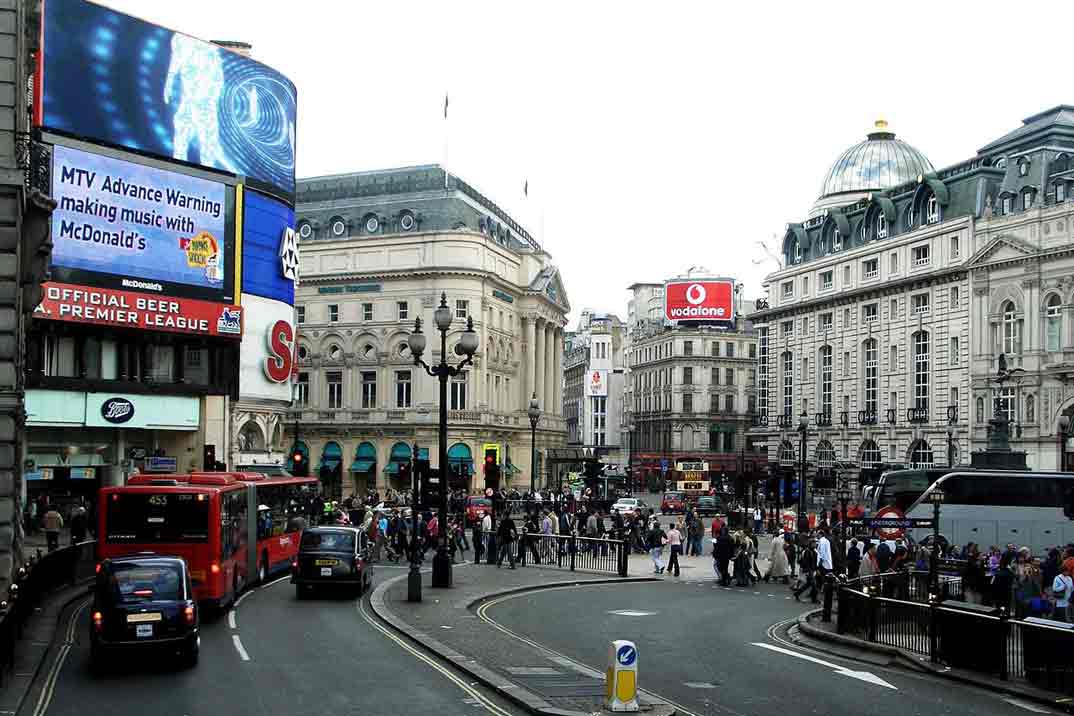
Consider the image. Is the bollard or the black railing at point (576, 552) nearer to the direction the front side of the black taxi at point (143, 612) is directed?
the black railing

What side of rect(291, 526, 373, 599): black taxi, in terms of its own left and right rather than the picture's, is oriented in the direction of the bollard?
back

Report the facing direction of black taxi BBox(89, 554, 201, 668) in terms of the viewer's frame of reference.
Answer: facing away from the viewer

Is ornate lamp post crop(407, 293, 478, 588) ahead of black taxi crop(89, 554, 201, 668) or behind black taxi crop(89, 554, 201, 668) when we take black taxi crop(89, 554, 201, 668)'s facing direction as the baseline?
ahead

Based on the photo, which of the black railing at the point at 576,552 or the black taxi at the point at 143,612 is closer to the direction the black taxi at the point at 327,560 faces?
the black railing

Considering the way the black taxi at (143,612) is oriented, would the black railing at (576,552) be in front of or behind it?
in front

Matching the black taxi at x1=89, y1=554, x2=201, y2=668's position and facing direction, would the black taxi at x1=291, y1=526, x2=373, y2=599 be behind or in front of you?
in front

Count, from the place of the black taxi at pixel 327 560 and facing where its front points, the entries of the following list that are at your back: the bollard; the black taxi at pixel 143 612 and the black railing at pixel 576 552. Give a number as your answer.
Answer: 2

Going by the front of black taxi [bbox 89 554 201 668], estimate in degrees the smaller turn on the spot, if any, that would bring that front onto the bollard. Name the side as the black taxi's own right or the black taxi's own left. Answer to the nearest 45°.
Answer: approximately 135° to the black taxi's own right

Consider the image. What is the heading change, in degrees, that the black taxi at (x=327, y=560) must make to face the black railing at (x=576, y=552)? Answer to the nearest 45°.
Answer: approximately 45° to its right

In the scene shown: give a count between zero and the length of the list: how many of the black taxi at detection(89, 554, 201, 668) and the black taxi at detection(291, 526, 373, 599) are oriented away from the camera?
2

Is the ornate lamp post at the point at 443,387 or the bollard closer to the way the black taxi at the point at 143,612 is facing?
the ornate lamp post

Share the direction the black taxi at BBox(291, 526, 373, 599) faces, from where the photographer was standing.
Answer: facing away from the viewer
